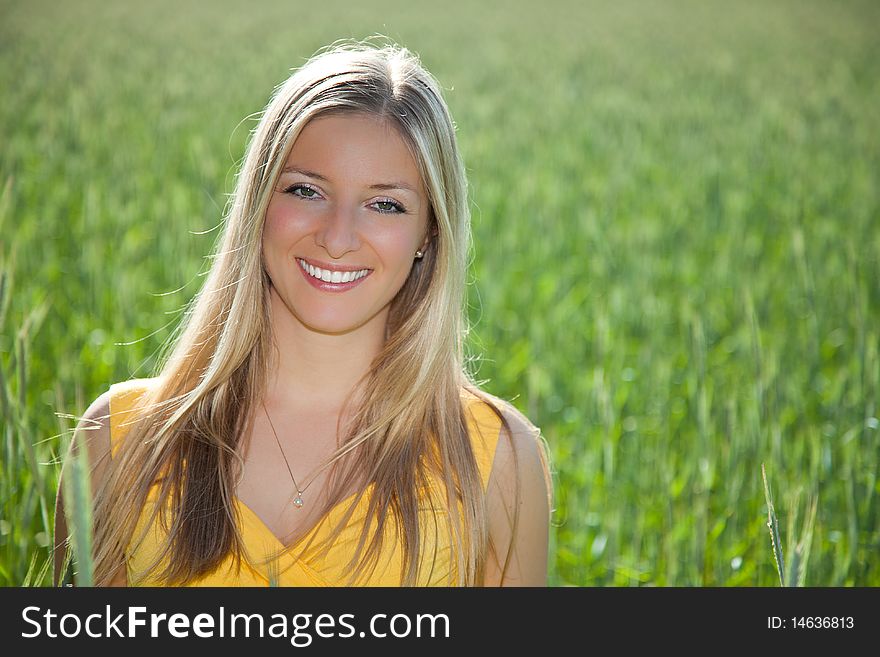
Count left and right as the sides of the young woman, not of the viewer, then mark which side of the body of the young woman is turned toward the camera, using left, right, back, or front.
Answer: front
